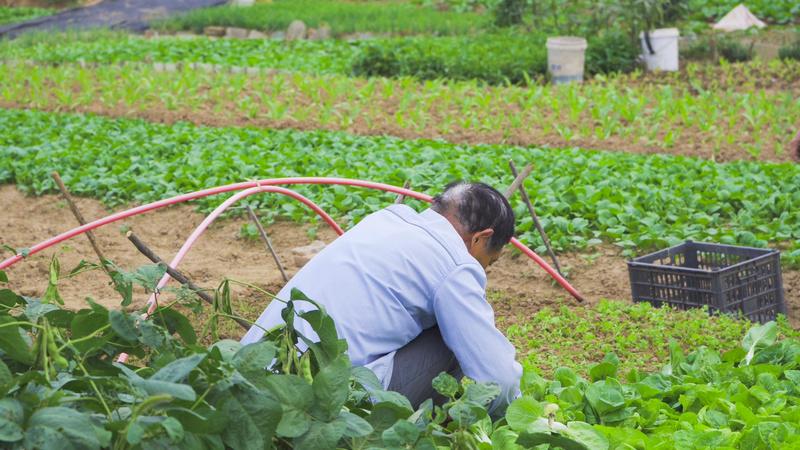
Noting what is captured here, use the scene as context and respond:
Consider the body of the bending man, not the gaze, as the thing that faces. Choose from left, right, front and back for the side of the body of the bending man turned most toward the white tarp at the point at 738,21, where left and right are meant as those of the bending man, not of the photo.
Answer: front

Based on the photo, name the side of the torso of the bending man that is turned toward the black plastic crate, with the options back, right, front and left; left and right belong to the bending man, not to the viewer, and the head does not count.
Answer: front

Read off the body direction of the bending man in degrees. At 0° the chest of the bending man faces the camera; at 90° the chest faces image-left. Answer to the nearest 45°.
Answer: approximately 225°

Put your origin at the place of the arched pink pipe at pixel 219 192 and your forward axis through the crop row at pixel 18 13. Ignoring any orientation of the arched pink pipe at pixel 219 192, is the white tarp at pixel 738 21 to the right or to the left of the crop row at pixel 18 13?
right

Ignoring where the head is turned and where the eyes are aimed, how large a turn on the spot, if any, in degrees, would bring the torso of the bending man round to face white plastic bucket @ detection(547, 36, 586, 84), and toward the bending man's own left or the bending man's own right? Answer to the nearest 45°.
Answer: approximately 45° to the bending man's own left

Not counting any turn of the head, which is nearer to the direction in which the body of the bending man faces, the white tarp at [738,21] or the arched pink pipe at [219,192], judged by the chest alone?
the white tarp

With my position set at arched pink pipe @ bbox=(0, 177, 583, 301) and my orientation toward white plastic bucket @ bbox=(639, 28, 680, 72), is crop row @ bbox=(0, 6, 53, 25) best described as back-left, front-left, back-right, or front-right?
front-left

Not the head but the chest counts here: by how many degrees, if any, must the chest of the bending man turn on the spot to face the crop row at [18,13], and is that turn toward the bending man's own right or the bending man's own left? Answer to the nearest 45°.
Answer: approximately 45° to the bending man's own left
